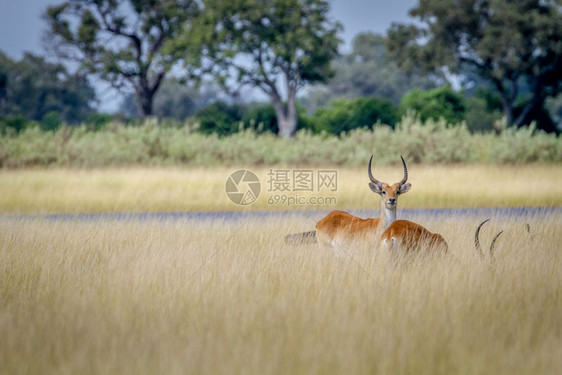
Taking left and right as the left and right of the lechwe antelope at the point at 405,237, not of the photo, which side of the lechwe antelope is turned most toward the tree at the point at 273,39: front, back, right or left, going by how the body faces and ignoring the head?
left

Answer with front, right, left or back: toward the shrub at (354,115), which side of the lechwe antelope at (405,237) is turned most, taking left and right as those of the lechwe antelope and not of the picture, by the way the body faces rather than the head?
left

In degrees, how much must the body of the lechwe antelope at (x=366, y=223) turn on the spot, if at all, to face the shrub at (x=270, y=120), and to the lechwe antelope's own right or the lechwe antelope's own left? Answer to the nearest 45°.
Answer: approximately 90° to the lechwe antelope's own left

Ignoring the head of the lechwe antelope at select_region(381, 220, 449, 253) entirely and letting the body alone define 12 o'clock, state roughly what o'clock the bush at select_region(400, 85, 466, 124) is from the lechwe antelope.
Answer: The bush is roughly at 9 o'clock from the lechwe antelope.

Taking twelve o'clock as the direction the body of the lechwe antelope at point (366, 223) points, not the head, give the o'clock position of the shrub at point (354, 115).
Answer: The shrub is roughly at 9 o'clock from the lechwe antelope.

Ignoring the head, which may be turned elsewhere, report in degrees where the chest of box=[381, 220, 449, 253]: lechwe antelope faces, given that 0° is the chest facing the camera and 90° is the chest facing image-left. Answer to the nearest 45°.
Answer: approximately 270°

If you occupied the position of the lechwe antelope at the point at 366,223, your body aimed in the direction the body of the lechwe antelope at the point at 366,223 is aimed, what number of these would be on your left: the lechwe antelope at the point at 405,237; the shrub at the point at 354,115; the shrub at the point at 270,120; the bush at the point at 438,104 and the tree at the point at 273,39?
4

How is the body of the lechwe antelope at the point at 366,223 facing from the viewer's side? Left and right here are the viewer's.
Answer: facing to the right of the viewer

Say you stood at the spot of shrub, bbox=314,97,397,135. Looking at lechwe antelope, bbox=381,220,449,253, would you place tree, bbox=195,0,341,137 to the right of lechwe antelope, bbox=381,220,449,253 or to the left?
right

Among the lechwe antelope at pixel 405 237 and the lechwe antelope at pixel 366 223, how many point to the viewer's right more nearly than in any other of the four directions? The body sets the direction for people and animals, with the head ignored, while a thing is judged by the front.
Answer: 2

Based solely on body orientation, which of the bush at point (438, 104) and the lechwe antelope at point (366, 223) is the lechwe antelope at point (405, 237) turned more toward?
the bush

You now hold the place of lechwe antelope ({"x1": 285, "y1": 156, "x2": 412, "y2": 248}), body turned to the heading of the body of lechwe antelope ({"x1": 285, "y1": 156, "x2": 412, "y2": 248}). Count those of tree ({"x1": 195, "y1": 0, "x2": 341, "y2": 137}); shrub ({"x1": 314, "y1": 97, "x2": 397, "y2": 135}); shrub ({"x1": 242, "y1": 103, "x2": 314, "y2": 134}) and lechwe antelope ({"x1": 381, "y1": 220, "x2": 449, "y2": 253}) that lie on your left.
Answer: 3
